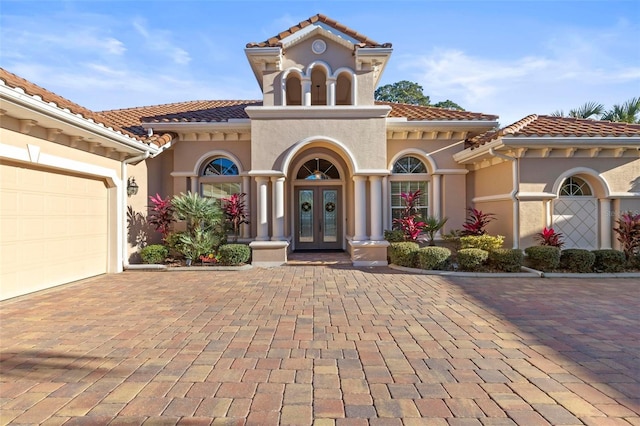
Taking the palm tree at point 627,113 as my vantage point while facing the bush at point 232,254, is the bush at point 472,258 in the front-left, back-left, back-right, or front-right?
front-left

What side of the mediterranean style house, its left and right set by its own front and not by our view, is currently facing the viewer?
front

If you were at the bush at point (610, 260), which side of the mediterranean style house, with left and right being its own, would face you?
left

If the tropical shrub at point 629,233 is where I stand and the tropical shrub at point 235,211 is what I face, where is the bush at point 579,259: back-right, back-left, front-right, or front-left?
front-left

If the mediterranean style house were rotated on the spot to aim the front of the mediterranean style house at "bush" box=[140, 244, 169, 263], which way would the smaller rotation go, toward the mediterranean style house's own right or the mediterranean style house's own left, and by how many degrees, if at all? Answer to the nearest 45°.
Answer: approximately 90° to the mediterranean style house's own right

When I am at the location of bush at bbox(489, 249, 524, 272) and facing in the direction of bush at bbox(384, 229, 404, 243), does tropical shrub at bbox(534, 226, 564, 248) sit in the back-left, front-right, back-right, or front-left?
back-right

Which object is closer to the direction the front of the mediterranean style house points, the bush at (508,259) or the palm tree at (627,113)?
the bush

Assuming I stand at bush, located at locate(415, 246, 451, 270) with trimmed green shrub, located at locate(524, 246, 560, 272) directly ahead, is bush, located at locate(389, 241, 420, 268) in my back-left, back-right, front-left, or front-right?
back-left

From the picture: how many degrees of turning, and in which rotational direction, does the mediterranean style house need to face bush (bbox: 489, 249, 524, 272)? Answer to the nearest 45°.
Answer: approximately 90° to its left

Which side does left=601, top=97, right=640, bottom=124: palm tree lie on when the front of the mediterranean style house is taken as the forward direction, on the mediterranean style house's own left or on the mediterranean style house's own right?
on the mediterranean style house's own left

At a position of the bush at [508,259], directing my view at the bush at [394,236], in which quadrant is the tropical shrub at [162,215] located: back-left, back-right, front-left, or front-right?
front-left

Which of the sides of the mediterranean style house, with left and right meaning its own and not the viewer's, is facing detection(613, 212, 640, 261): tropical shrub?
left
